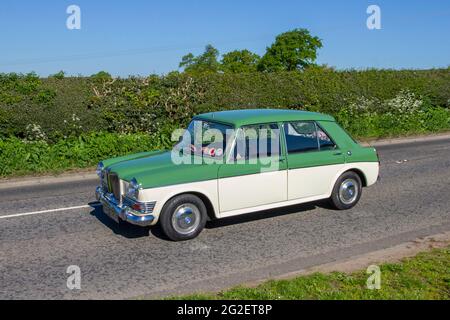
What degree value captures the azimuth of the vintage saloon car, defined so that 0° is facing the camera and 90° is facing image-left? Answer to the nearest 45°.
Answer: approximately 45°

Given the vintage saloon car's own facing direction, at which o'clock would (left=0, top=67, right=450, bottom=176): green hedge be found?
The green hedge is roughly at 4 o'clock from the vintage saloon car.
